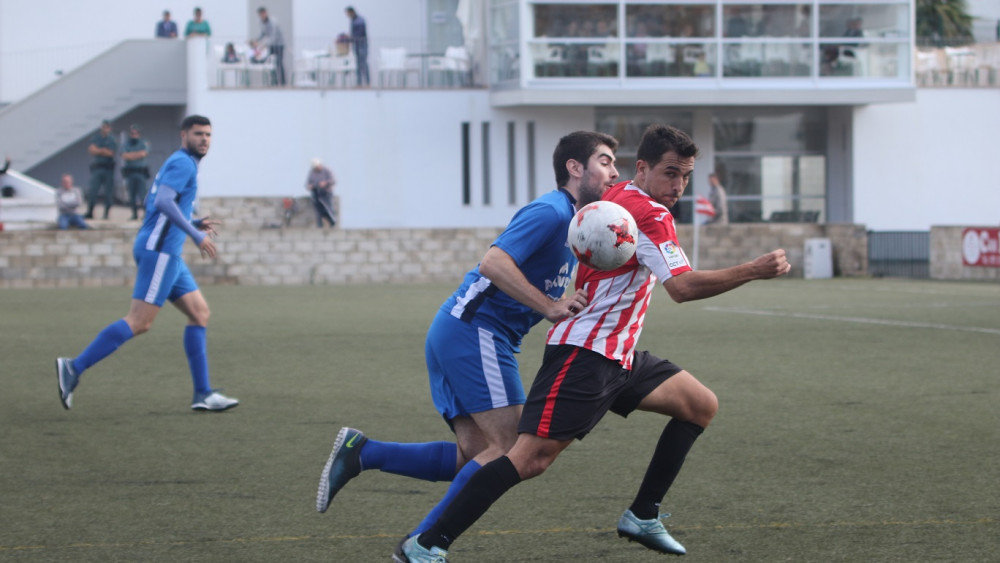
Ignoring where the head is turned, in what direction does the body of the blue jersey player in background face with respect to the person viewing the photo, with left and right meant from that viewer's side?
facing to the right of the viewer

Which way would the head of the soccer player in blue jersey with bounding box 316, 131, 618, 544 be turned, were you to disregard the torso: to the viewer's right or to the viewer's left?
to the viewer's right

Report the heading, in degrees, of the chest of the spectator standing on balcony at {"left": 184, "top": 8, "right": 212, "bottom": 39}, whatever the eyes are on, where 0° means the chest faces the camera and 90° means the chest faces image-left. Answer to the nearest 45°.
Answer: approximately 0°
